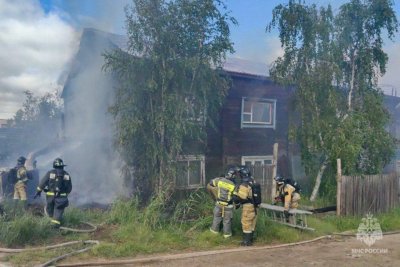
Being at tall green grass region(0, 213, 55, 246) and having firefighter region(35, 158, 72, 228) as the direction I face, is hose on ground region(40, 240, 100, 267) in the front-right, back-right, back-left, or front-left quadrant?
back-right

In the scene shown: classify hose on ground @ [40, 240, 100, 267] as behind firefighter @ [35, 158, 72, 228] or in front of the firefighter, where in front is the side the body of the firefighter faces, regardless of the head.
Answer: behind

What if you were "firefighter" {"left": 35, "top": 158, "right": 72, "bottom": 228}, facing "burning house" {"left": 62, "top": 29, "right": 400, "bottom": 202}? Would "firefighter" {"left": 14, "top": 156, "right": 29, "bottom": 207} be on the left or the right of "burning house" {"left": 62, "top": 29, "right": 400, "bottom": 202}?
left

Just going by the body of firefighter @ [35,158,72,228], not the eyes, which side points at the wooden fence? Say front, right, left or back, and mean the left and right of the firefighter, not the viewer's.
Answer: right

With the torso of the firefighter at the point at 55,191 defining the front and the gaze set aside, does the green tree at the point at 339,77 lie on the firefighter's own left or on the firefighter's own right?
on the firefighter's own right

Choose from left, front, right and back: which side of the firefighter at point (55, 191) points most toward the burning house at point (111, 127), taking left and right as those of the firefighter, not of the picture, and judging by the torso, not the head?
front

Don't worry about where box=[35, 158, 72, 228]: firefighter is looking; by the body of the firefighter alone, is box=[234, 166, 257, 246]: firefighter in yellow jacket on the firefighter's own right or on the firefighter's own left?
on the firefighter's own right

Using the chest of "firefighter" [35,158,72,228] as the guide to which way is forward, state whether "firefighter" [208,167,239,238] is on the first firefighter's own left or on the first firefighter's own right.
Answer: on the first firefighter's own right

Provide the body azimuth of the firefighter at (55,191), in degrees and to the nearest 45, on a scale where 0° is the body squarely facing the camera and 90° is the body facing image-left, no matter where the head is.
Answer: approximately 180°

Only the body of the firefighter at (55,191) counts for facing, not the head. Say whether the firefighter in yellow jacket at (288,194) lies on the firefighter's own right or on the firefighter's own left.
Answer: on the firefighter's own right

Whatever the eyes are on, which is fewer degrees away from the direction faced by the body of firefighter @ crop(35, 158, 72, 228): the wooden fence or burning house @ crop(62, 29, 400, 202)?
the burning house
